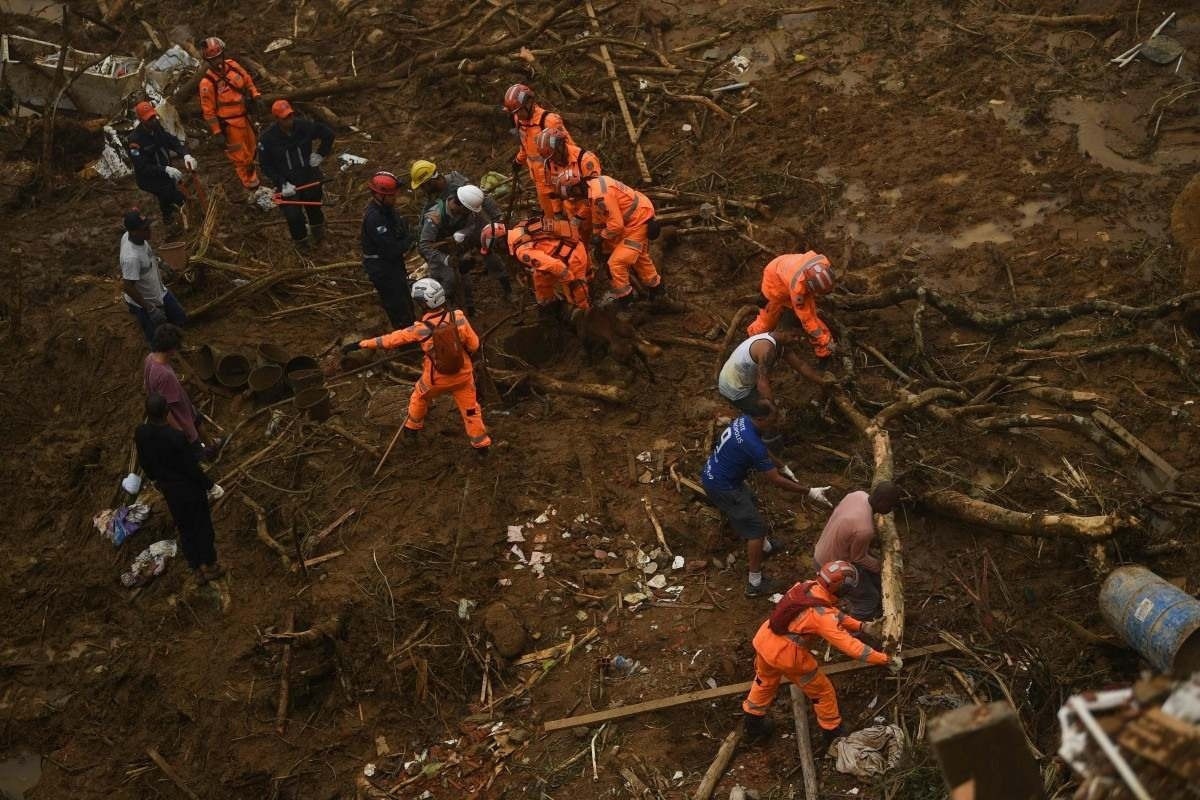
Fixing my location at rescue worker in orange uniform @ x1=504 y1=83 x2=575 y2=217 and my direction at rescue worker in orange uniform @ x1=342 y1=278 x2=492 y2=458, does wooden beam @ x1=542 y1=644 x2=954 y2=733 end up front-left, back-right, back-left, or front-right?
front-left

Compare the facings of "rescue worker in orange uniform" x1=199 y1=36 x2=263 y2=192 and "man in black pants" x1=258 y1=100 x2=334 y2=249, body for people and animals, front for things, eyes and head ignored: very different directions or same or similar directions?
same or similar directions

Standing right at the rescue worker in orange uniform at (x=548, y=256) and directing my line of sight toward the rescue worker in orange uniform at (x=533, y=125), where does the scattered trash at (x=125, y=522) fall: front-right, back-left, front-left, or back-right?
back-left

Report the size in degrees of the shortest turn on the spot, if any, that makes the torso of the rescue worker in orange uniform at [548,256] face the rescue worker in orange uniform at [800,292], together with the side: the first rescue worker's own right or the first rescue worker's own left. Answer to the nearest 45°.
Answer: approximately 135° to the first rescue worker's own left

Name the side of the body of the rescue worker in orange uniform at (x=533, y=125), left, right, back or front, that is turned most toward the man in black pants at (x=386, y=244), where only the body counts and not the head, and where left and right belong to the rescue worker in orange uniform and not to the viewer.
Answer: front

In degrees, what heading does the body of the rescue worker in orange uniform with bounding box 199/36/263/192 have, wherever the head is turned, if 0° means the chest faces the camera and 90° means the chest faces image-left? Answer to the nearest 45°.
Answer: approximately 0°

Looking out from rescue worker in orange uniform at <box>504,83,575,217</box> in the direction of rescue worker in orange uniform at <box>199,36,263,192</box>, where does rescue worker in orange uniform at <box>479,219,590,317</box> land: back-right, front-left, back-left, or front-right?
back-left

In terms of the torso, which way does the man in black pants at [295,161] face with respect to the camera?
toward the camera

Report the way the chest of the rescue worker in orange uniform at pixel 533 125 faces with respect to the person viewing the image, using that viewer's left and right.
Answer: facing the viewer and to the left of the viewer
